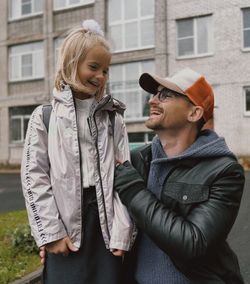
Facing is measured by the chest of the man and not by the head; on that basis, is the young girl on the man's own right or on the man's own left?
on the man's own right

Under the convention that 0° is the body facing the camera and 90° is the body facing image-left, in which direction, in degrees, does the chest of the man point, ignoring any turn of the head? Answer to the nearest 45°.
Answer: approximately 45°

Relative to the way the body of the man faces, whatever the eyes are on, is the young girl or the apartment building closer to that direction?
the young girl

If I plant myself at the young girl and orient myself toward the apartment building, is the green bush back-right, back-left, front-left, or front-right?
front-left

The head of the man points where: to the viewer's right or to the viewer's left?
to the viewer's left

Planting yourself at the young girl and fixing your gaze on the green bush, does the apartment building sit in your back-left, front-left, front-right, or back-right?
front-right

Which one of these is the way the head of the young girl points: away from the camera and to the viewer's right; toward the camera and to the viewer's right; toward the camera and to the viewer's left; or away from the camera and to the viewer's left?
toward the camera and to the viewer's right

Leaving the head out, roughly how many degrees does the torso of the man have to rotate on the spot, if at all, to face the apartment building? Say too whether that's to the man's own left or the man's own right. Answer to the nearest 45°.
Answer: approximately 135° to the man's own right
